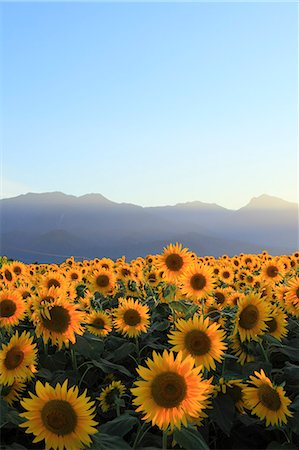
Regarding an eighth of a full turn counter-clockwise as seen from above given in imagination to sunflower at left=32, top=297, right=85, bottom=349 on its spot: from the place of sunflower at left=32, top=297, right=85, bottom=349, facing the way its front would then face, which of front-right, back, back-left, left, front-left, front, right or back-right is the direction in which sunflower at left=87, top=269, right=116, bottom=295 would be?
back-left

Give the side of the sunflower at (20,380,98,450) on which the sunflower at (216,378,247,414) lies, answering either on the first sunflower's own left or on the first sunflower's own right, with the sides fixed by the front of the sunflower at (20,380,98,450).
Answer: on the first sunflower's own left

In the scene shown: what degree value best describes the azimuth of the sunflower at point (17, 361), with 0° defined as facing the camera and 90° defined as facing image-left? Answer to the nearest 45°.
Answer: approximately 45°

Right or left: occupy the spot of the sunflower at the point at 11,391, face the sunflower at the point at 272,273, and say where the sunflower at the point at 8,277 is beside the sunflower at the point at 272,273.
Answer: left

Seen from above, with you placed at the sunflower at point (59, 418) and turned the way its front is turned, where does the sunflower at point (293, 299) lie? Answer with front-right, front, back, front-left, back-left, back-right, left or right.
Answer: back-left

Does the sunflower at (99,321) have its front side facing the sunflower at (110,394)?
yes

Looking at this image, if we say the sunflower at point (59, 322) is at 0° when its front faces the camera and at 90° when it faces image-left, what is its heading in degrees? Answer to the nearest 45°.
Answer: approximately 0°

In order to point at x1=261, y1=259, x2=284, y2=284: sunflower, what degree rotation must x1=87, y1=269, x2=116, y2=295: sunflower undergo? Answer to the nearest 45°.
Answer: approximately 90° to its left

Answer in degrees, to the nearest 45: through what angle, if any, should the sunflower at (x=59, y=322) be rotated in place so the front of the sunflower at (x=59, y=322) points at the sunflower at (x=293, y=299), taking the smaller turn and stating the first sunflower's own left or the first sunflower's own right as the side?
approximately 135° to the first sunflower's own left
